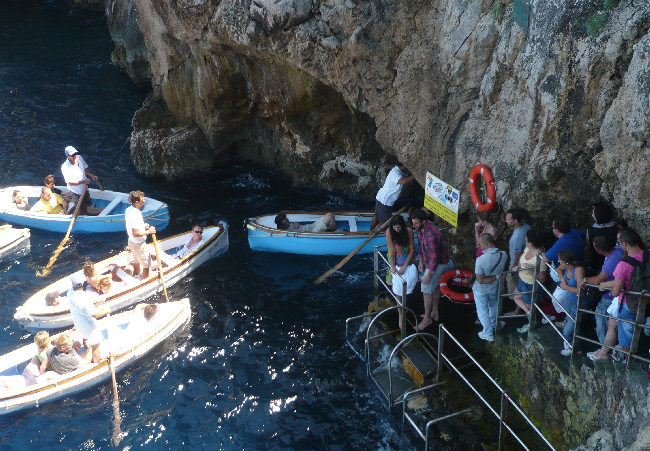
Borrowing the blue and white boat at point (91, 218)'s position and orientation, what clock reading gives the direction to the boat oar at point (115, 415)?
The boat oar is roughly at 3 o'clock from the blue and white boat.

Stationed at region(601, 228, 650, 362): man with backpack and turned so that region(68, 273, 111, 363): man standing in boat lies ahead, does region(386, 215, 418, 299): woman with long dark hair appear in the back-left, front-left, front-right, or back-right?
front-right

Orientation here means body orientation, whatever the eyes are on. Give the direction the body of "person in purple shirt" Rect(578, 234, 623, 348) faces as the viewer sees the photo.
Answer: to the viewer's left

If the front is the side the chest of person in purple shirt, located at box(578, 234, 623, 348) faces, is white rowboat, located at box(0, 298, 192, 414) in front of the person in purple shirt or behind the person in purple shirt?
in front

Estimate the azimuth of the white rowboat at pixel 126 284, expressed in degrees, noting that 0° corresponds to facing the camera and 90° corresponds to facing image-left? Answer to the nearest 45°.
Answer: approximately 225°

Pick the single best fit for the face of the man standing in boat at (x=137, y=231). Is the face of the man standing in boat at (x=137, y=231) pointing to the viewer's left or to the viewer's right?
to the viewer's right

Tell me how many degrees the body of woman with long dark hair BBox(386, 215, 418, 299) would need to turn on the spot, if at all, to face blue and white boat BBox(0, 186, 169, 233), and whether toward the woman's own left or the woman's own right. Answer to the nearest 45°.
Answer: approximately 90° to the woman's own right

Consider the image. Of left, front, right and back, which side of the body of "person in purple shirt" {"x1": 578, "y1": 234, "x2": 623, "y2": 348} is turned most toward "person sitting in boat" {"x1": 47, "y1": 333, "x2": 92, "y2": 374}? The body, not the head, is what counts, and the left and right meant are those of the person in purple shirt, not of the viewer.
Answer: front

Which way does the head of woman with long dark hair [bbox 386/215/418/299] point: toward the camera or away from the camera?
toward the camera

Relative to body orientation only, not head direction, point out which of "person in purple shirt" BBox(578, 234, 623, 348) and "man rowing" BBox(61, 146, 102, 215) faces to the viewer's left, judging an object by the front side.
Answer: the person in purple shirt

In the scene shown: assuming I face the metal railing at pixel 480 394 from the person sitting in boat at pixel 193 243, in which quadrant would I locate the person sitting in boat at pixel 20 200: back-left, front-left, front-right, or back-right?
back-right

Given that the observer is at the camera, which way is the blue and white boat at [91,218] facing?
facing to the right of the viewer

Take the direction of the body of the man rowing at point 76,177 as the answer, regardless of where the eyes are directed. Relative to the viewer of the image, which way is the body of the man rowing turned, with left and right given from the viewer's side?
facing the viewer and to the right of the viewer

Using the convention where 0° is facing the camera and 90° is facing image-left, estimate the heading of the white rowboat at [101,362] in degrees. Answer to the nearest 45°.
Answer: approximately 225°

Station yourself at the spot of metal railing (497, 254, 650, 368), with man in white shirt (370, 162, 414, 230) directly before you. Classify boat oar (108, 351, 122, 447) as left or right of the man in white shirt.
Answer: left
